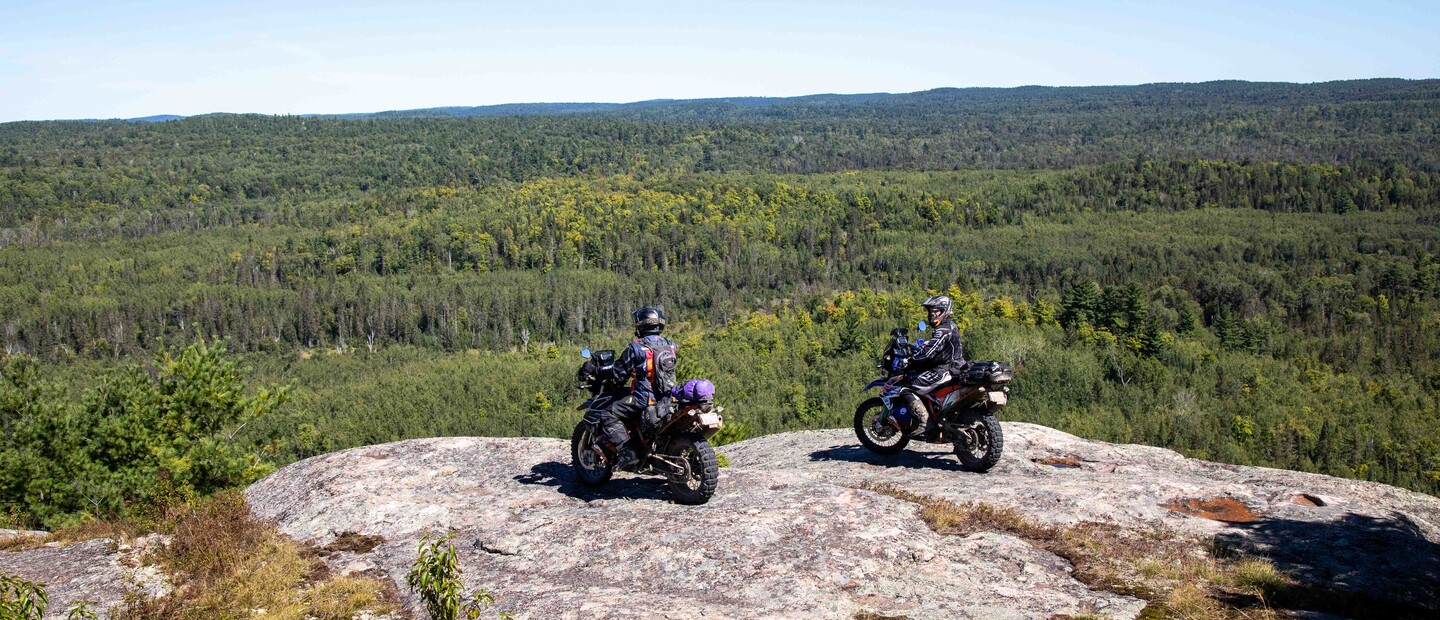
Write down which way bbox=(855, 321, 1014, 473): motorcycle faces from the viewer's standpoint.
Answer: facing away from the viewer and to the left of the viewer

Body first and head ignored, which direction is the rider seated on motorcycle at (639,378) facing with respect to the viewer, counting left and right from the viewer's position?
facing away from the viewer and to the left of the viewer

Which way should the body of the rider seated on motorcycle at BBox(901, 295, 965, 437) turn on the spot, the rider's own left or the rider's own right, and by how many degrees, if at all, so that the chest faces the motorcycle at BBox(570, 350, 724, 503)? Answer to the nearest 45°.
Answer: approximately 45° to the rider's own left

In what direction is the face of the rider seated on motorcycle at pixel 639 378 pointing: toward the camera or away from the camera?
away from the camera

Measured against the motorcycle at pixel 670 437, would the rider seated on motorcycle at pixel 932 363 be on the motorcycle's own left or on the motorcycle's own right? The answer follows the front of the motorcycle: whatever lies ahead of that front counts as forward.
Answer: on the motorcycle's own right

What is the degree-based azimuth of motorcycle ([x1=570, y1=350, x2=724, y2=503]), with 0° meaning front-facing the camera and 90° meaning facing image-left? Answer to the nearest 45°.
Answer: approximately 135°

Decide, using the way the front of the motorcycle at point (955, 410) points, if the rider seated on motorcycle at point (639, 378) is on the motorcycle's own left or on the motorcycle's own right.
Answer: on the motorcycle's own left

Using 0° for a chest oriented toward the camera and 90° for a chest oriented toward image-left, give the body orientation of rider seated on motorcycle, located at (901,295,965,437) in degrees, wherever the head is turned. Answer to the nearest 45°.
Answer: approximately 90°
